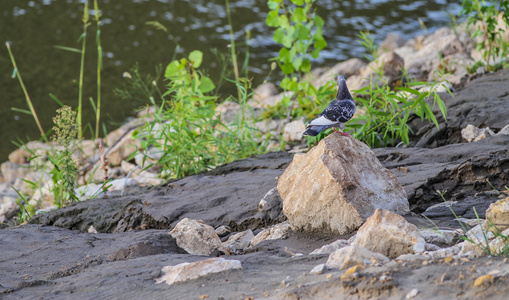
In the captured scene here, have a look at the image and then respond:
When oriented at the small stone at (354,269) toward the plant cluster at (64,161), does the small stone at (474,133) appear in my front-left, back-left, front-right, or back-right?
front-right

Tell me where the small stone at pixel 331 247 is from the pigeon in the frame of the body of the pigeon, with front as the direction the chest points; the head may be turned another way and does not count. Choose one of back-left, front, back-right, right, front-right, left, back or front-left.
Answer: right

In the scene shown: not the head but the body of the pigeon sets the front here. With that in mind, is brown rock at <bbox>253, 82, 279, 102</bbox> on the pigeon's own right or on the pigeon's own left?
on the pigeon's own left

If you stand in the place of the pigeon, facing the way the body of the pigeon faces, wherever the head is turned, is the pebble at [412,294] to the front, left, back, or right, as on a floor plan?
right

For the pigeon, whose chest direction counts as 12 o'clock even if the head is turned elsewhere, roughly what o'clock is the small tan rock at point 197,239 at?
The small tan rock is roughly at 5 o'clock from the pigeon.

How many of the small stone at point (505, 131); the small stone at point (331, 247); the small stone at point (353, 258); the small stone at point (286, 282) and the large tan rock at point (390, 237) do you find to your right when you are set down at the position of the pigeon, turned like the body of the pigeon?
4

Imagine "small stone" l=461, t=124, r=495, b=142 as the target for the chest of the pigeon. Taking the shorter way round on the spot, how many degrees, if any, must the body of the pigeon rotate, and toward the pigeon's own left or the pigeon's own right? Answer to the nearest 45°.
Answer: approximately 45° to the pigeon's own left

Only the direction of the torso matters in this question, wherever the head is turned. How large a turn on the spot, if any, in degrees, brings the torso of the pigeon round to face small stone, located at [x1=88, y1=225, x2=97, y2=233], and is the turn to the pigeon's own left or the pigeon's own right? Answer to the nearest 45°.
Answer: approximately 180°

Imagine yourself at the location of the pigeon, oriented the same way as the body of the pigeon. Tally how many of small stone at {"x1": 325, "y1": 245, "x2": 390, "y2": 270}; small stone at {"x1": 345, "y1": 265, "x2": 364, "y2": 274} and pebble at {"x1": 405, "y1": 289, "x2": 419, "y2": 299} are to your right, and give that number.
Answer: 3

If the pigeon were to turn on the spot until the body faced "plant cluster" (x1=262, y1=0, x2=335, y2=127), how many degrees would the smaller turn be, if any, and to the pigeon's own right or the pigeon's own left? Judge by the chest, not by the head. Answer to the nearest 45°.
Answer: approximately 90° to the pigeon's own left

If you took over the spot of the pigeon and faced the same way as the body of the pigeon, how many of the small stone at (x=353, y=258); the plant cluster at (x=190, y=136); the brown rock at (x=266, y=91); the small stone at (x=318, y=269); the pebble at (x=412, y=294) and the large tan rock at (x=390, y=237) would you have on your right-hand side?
4

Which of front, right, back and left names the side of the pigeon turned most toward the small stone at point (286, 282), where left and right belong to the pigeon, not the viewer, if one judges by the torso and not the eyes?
right

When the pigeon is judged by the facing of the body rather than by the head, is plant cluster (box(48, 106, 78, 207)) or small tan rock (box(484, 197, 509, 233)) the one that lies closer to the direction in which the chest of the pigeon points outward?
the small tan rock

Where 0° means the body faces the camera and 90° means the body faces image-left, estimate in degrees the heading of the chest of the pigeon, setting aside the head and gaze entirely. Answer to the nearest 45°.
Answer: approximately 270°

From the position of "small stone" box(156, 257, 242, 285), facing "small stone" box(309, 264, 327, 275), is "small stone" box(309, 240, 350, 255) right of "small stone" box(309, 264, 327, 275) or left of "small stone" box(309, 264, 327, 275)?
left
